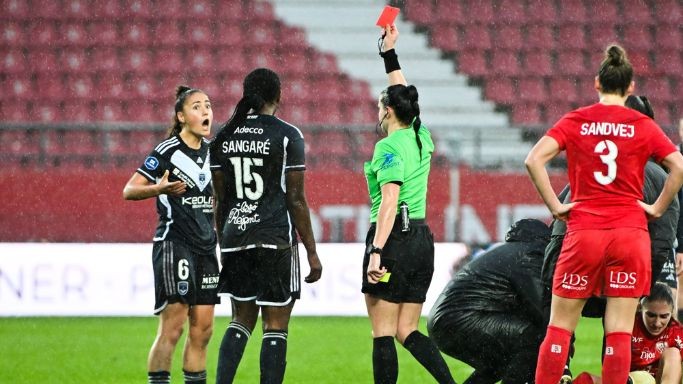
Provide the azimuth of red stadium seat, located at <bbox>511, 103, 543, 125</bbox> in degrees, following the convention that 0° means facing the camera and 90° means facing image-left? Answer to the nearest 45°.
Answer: approximately 0°

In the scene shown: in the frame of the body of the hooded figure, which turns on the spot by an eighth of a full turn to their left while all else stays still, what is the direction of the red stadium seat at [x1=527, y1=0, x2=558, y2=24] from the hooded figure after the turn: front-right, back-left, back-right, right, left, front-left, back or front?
front-left

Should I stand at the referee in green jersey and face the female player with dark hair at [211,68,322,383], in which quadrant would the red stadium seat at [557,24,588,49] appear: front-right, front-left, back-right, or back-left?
back-right

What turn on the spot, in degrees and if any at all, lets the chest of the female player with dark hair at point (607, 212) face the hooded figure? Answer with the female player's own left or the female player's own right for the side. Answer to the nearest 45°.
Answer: approximately 45° to the female player's own left

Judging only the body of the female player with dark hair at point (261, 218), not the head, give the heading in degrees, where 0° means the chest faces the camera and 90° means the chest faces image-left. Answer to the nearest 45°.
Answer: approximately 225°

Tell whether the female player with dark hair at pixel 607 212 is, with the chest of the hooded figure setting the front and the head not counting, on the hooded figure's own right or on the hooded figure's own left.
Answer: on the hooded figure's own right

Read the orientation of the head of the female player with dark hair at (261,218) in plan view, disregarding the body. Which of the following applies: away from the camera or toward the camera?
away from the camera

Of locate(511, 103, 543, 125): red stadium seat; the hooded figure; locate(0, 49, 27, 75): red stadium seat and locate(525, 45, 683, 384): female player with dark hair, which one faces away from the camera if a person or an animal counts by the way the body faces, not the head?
the female player with dark hair

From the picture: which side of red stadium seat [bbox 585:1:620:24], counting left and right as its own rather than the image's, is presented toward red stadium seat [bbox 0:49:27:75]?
right

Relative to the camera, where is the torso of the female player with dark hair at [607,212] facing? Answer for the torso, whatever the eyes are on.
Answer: away from the camera

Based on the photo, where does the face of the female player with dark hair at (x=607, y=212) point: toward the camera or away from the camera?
away from the camera
